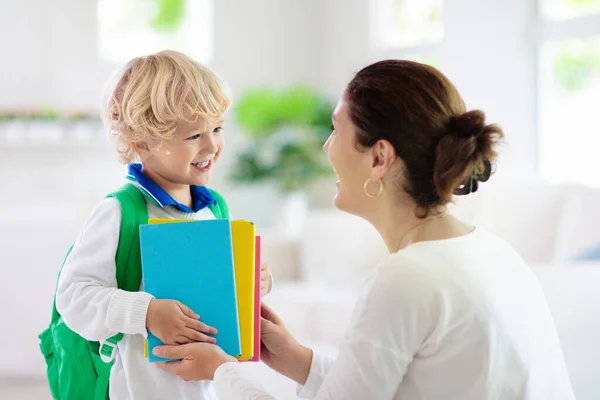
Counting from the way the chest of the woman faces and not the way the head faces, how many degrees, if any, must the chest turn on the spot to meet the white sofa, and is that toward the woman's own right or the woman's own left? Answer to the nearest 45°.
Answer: approximately 45° to the woman's own right

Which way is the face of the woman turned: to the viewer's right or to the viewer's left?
to the viewer's left

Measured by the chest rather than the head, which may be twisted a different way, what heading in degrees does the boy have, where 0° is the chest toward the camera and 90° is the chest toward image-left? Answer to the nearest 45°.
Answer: approximately 315°

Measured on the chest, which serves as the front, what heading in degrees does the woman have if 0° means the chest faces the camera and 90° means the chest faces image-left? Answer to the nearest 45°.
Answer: approximately 135°

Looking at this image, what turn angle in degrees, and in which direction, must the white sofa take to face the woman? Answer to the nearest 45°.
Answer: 0° — it already faces them

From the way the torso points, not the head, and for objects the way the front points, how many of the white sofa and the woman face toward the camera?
1

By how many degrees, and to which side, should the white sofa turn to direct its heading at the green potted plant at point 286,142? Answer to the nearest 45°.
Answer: approximately 90° to its right

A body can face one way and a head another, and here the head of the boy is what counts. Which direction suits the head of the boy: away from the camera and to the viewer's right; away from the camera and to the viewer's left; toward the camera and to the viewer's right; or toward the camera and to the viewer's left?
toward the camera and to the viewer's right

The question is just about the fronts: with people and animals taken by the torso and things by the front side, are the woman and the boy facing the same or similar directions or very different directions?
very different directions
